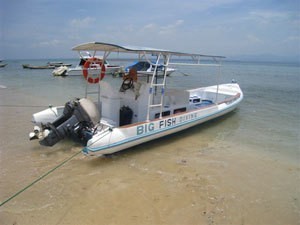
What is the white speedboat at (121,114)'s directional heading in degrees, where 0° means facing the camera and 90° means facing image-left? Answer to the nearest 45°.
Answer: approximately 225°
